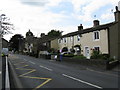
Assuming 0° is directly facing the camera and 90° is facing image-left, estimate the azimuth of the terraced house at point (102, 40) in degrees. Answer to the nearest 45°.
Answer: approximately 45°
